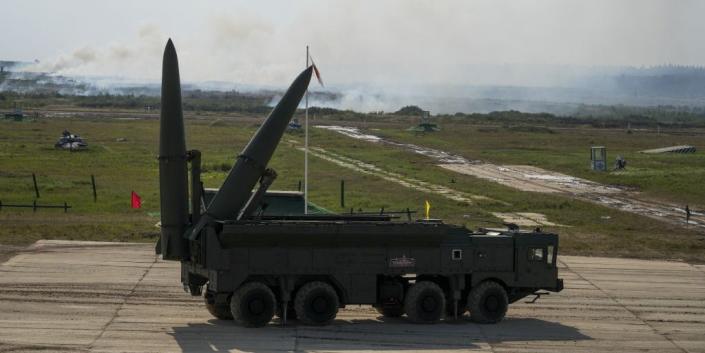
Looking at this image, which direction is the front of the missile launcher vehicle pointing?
to the viewer's right
